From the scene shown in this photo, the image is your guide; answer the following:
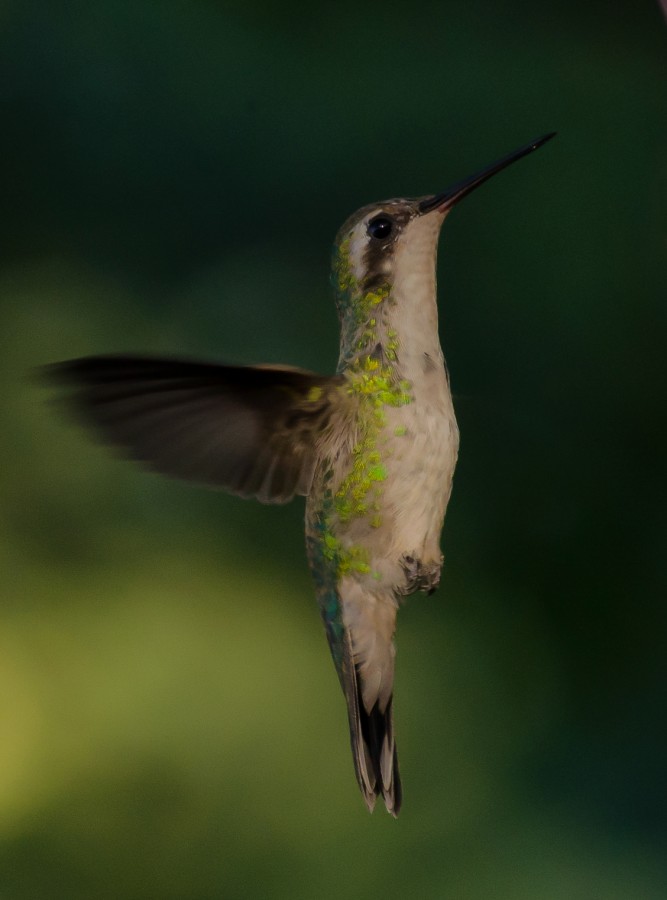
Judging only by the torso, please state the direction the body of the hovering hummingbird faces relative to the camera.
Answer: to the viewer's right
